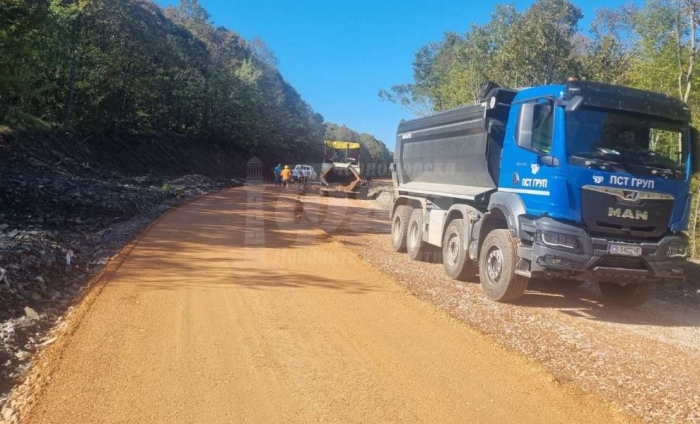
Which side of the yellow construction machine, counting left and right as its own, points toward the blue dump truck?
front

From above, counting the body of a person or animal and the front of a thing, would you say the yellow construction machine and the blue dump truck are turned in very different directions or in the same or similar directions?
same or similar directions

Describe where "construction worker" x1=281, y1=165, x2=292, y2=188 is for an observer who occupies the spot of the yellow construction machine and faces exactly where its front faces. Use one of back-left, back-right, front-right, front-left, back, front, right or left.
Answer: back-right

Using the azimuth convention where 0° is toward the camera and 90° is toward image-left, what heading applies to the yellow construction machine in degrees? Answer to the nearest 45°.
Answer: approximately 0°

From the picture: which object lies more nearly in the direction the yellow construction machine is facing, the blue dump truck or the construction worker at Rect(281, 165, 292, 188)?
the blue dump truck

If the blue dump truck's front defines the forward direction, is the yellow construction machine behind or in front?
behind

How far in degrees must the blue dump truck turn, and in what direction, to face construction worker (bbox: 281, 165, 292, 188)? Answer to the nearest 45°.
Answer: approximately 180°

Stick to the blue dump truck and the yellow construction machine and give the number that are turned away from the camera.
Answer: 0

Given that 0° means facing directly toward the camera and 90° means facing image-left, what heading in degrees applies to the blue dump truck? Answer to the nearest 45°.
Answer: approximately 315°
